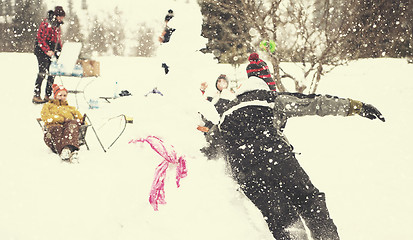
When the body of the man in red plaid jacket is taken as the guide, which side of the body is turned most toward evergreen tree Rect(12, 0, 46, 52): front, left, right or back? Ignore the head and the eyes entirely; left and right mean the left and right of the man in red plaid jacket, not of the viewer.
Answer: left

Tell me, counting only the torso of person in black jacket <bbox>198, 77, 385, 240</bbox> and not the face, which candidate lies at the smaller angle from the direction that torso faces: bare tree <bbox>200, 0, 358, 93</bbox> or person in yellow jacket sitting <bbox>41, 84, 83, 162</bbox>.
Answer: the bare tree

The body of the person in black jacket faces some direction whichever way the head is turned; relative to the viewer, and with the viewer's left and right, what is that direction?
facing away from the viewer

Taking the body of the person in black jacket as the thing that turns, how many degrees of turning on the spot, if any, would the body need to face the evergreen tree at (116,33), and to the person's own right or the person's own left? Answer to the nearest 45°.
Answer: approximately 45° to the person's own left

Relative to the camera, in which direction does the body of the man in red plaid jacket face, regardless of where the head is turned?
to the viewer's right

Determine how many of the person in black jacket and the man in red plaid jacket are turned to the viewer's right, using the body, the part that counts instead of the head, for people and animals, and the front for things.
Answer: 1

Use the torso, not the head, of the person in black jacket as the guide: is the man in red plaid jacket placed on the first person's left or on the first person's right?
on the first person's left

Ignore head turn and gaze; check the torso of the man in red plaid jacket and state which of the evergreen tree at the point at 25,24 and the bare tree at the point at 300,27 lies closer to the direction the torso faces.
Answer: the bare tree

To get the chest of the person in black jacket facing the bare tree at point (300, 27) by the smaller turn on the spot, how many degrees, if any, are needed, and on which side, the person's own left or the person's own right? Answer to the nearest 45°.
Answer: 0° — they already face it

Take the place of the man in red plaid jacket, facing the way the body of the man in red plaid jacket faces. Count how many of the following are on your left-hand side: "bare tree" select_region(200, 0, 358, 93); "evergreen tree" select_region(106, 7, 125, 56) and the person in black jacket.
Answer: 1

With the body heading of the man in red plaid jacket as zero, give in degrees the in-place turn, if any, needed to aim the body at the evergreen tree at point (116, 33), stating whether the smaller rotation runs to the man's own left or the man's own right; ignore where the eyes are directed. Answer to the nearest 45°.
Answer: approximately 90° to the man's own left

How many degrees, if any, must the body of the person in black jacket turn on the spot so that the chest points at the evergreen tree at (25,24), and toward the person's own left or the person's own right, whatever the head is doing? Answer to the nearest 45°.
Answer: approximately 45° to the person's own left

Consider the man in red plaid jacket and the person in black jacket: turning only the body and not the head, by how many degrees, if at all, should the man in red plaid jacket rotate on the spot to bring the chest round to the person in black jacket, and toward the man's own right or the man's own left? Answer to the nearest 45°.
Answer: approximately 90° to the man's own right
